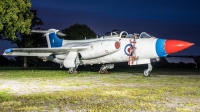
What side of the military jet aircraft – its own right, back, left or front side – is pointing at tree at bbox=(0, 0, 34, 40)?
back

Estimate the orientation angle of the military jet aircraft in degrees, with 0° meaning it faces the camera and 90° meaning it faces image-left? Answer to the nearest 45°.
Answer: approximately 315°
